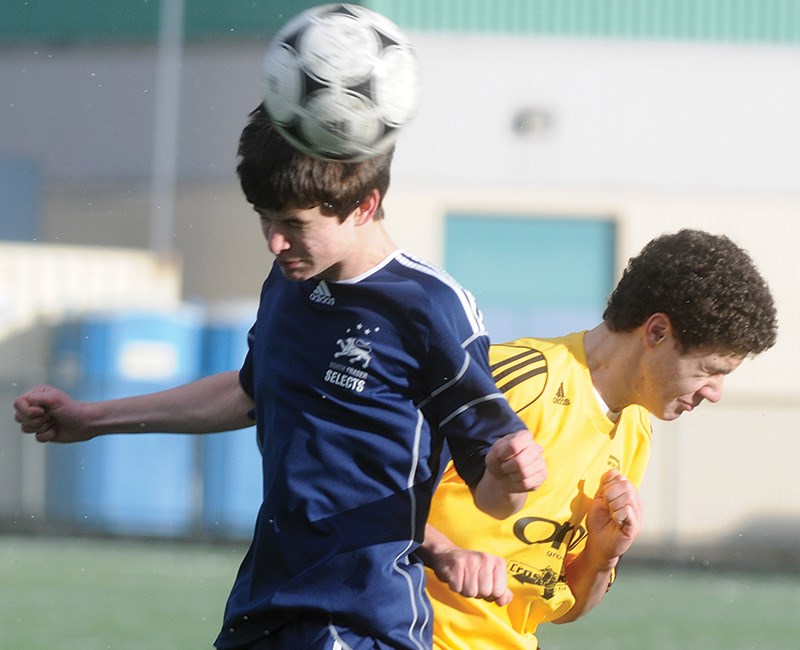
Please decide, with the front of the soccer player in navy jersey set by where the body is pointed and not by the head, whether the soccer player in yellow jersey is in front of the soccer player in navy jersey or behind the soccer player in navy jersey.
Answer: behind

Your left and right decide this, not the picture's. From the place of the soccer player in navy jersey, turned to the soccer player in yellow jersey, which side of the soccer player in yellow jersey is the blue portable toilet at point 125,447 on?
left

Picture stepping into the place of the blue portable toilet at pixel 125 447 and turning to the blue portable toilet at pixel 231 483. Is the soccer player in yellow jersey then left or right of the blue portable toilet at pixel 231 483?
right

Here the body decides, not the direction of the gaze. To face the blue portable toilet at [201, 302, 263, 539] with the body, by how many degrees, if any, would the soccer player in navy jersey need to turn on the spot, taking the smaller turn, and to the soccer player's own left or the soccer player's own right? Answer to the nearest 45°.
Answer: approximately 135° to the soccer player's own right

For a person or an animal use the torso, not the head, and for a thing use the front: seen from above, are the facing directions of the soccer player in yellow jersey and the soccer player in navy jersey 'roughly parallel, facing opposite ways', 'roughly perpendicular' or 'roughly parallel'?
roughly perpendicular

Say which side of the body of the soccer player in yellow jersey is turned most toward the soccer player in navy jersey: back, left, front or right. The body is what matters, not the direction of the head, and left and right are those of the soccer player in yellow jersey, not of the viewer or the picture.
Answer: right

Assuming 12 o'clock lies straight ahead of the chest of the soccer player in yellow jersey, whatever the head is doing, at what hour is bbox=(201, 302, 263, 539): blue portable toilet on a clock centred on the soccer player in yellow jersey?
The blue portable toilet is roughly at 7 o'clock from the soccer player in yellow jersey.

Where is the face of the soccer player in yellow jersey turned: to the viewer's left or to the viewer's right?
to the viewer's right

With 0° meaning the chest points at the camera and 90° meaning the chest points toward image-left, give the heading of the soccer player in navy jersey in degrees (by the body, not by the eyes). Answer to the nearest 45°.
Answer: approximately 45°

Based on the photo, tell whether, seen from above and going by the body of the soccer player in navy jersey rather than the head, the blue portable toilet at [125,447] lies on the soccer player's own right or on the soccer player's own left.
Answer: on the soccer player's own right
